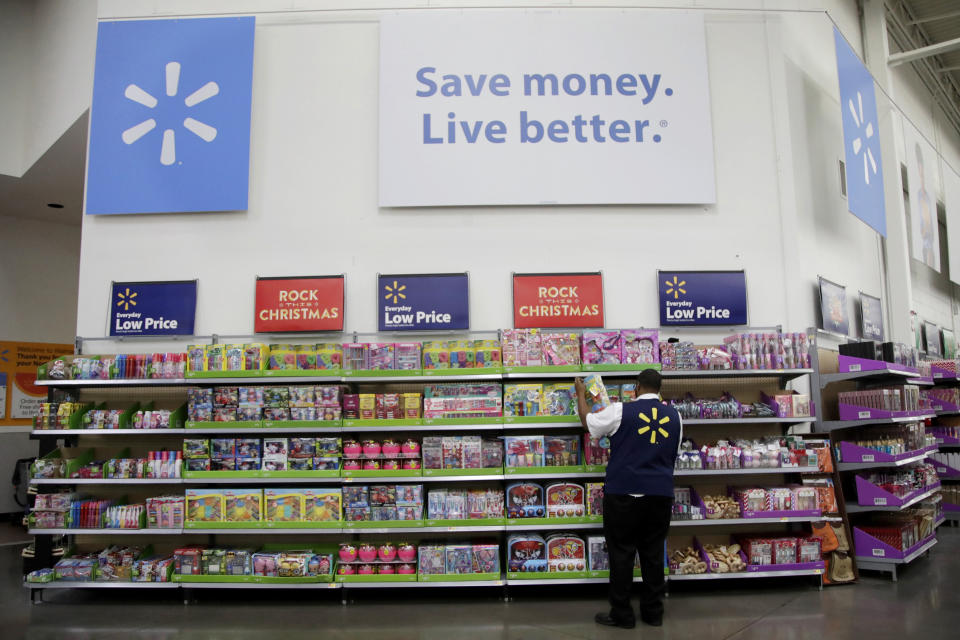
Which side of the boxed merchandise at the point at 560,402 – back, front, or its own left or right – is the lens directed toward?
front

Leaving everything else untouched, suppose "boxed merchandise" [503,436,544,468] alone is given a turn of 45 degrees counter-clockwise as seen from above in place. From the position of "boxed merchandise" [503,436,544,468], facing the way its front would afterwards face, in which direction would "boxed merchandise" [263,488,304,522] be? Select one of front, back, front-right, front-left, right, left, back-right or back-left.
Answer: back-right

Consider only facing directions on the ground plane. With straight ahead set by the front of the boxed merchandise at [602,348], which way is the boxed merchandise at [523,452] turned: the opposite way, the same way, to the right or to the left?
the same way

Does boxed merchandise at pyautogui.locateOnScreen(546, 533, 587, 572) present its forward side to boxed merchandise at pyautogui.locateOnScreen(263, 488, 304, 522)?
no

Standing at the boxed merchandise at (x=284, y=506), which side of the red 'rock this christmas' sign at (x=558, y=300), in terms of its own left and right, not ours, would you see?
right

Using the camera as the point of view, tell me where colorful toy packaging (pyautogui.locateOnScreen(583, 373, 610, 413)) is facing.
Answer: facing the viewer

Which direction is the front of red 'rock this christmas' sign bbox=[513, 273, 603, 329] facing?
toward the camera

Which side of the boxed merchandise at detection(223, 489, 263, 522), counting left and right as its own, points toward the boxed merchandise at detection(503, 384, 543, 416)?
left

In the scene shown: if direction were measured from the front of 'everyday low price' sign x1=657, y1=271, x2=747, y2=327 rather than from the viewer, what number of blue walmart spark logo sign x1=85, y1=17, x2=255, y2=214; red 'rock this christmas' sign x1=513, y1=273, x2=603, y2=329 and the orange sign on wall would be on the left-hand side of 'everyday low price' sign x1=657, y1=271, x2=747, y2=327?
0

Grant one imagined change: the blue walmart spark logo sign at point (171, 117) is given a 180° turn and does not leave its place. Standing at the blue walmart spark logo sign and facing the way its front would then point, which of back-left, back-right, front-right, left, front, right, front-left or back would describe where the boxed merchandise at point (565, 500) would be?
back-right

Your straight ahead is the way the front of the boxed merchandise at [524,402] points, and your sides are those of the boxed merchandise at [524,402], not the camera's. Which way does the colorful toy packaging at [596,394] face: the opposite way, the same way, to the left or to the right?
the same way

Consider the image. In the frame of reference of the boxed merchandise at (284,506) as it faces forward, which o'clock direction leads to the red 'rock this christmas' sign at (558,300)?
The red 'rock this christmas' sign is roughly at 9 o'clock from the boxed merchandise.

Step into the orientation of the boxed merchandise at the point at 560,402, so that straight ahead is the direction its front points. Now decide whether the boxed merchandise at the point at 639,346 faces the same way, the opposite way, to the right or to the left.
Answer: the same way

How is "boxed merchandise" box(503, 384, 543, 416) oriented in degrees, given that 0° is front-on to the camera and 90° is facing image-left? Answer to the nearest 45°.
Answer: approximately 0°

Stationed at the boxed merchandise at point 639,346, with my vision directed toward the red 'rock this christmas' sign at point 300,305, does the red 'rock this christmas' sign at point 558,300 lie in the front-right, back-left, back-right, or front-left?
front-right

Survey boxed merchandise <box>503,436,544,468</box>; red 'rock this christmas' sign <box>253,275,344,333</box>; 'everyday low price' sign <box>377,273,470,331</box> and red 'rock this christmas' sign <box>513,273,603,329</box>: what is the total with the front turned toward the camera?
4

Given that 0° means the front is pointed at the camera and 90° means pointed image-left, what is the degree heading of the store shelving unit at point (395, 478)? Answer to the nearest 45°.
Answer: approximately 0°

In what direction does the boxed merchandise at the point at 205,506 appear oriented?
toward the camera
